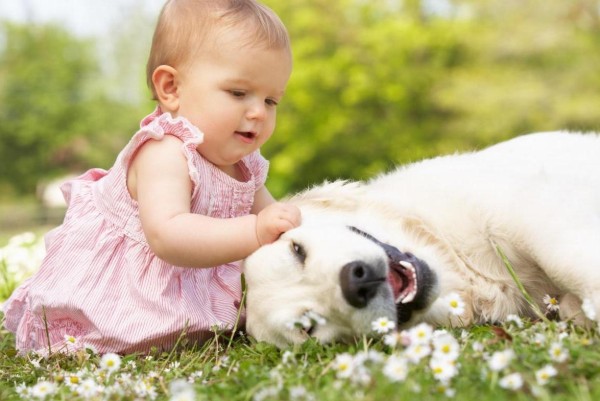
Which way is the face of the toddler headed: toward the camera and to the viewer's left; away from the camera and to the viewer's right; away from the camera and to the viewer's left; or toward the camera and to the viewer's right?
toward the camera and to the viewer's right

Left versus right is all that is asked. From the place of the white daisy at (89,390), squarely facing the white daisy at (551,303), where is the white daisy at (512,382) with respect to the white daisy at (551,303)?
right

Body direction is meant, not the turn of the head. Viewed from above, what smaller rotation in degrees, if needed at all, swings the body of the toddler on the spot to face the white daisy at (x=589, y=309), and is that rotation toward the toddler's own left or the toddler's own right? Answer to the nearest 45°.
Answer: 0° — they already face it

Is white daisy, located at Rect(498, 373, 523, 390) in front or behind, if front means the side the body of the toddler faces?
in front

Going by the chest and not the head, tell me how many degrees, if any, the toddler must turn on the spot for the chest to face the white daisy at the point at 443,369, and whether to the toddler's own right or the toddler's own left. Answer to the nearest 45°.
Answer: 0° — they already face it

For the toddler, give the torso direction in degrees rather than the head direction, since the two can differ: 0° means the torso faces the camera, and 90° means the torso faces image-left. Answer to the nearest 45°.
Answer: approximately 315°

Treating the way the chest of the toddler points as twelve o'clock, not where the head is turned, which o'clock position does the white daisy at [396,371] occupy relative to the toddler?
The white daisy is roughly at 1 o'clock from the toddler.

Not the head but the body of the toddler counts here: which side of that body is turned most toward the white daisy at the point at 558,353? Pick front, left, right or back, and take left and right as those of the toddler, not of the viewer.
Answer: front
